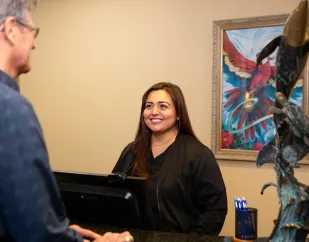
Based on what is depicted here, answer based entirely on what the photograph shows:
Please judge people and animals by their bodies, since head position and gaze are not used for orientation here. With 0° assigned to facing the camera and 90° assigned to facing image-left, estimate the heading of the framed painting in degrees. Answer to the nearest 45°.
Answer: approximately 45°

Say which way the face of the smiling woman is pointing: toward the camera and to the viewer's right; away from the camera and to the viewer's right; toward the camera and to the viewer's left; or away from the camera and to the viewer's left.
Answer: toward the camera and to the viewer's left

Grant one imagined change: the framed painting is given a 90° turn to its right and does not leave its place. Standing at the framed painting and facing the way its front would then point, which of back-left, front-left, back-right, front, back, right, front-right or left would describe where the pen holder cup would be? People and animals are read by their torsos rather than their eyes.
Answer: back-left

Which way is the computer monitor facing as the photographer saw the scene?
facing away from the viewer and to the right of the viewer

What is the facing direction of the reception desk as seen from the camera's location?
facing the viewer and to the left of the viewer

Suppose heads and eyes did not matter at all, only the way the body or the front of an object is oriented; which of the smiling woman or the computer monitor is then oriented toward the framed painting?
the computer monitor

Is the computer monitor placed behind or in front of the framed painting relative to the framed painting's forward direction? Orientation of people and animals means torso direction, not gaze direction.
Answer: in front

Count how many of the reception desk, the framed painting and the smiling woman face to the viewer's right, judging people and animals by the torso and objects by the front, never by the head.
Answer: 0

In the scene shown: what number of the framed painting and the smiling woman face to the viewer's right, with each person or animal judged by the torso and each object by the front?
0

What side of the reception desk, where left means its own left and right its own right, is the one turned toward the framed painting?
back

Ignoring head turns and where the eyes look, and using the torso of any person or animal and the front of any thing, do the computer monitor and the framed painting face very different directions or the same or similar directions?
very different directions
